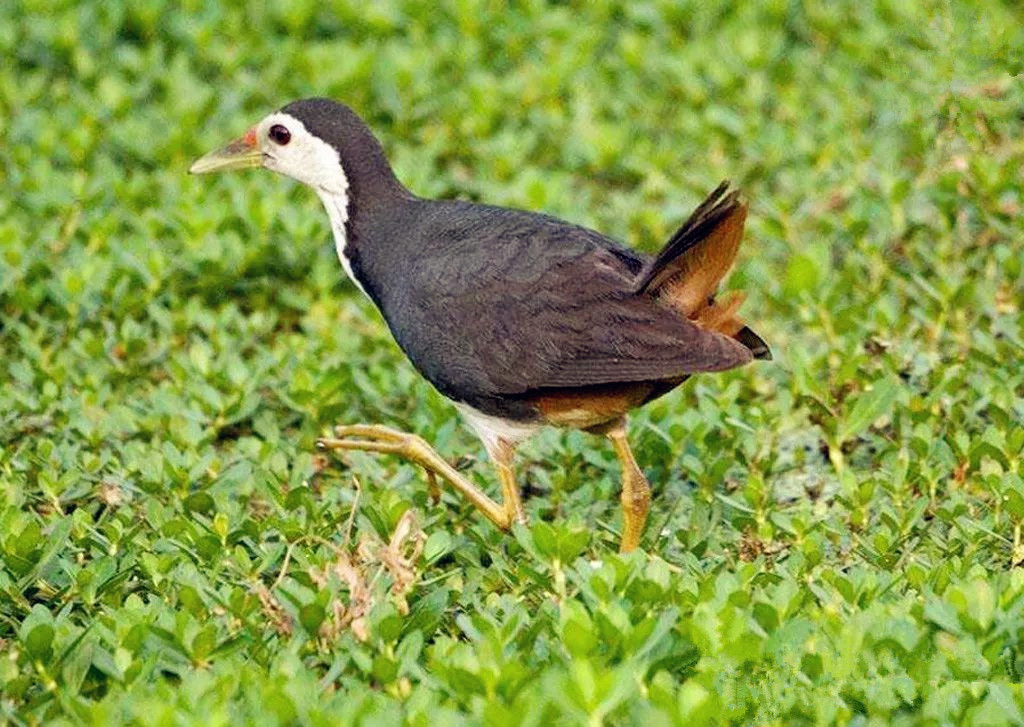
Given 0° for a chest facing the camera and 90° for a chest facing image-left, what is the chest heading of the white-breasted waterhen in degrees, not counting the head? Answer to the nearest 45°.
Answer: approximately 90°
